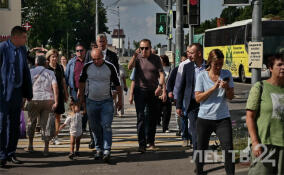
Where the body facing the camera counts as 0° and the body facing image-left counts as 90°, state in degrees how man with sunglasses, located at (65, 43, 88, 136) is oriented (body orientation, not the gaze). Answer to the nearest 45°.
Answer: approximately 0°

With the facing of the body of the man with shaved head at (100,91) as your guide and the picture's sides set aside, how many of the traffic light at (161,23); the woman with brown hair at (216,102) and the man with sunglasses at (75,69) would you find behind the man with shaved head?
2

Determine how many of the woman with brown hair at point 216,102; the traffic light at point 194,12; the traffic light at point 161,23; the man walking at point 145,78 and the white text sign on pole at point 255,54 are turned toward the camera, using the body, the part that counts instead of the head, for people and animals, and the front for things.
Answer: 5

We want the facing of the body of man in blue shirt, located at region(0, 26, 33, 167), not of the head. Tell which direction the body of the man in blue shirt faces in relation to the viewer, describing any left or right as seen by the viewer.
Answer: facing the viewer and to the right of the viewer

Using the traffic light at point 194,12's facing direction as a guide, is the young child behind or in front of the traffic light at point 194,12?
in front

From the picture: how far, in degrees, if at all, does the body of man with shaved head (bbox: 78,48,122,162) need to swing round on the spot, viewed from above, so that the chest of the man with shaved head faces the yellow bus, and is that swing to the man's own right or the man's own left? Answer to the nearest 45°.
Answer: approximately 180°

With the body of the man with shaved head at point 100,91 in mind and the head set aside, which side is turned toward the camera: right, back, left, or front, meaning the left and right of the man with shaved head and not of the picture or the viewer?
front

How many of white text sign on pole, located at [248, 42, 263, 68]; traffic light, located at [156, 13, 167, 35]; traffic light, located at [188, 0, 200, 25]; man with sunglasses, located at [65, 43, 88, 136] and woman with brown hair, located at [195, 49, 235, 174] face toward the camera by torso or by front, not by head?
5

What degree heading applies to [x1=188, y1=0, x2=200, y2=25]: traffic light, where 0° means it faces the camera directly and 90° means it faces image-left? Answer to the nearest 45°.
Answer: approximately 0°

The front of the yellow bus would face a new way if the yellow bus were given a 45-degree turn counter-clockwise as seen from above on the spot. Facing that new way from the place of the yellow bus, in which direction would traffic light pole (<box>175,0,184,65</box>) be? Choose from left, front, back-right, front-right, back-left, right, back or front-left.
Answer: right

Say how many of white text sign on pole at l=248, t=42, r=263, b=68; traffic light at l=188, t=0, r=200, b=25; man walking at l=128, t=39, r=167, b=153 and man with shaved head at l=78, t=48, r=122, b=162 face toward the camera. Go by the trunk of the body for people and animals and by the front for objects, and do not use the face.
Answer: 4

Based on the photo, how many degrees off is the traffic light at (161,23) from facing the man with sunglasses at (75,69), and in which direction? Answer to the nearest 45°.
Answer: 0° — it already faces them

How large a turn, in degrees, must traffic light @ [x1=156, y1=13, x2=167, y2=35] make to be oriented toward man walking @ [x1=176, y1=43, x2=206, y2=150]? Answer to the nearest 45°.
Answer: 0° — it already faces them

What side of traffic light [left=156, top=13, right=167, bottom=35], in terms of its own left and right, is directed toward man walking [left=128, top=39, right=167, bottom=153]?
front
